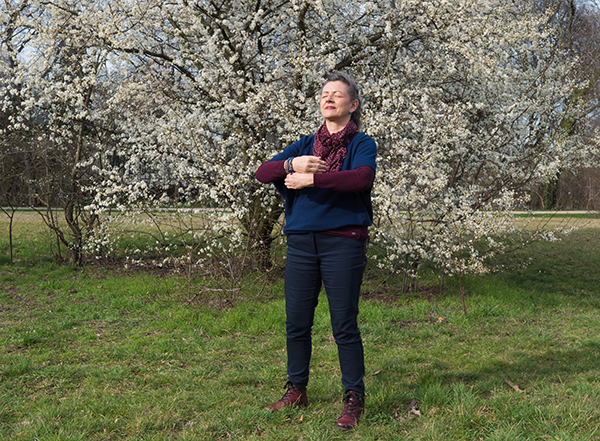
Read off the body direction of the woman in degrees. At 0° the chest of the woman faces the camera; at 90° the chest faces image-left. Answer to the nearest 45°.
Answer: approximately 45°

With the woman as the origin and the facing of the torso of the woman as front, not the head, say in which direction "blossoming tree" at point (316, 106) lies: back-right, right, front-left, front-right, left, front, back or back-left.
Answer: back-right

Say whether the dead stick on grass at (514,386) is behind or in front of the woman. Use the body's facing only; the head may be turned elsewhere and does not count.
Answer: behind
